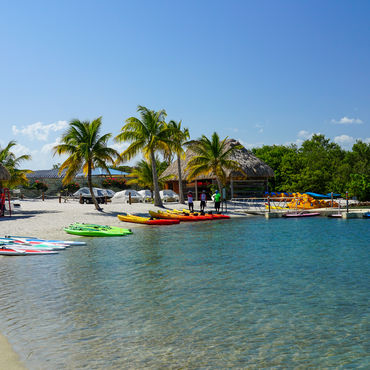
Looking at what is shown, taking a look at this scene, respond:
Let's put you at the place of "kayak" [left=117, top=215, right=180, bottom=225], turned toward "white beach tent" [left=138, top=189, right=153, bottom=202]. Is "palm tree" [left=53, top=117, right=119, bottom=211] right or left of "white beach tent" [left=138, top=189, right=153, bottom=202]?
left

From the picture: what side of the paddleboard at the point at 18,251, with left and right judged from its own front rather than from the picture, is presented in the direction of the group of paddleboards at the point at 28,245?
left

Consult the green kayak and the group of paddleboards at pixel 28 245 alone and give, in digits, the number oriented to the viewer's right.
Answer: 2

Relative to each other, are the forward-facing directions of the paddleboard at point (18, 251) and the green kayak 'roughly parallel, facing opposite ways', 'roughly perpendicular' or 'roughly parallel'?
roughly parallel

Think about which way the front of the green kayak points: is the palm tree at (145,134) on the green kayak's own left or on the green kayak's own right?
on the green kayak's own left

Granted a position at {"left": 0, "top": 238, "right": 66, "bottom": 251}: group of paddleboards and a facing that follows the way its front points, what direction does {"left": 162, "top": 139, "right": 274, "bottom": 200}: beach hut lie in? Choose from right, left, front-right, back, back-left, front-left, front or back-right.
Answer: front-left

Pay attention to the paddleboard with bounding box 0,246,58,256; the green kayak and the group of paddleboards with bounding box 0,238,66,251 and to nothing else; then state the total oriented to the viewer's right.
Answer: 3

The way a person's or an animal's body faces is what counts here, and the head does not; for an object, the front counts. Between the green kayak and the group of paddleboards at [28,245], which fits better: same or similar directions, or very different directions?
same or similar directions

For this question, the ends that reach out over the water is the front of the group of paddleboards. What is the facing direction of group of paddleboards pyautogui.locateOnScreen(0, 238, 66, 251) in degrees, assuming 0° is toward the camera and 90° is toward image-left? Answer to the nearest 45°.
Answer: approximately 270°

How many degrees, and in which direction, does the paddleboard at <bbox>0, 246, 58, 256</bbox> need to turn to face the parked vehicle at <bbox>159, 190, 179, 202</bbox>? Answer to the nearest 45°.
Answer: approximately 45° to its left

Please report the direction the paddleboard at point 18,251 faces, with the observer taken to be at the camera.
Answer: facing to the right of the viewer

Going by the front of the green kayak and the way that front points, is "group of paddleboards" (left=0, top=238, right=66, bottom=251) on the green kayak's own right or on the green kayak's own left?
on the green kayak's own right
